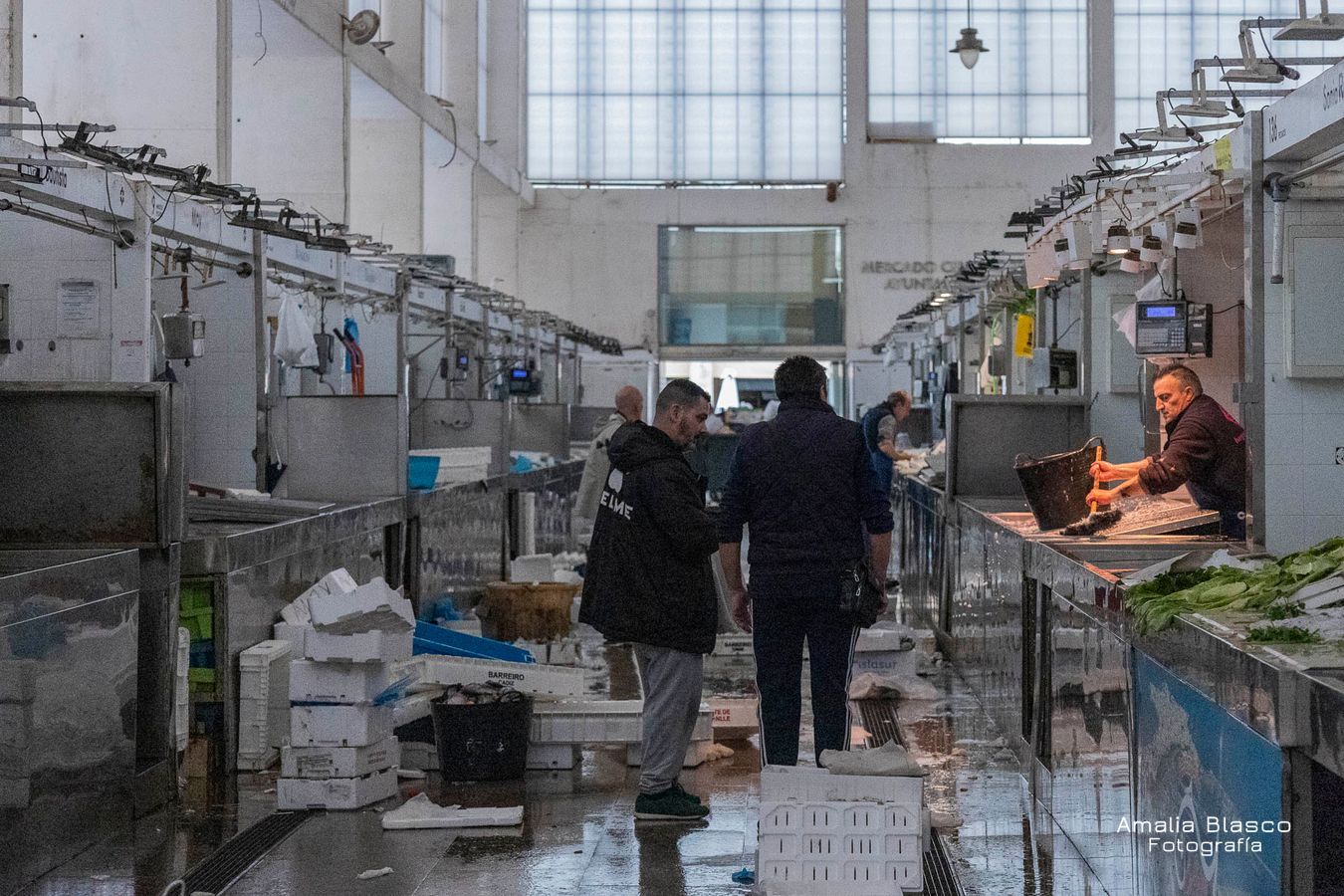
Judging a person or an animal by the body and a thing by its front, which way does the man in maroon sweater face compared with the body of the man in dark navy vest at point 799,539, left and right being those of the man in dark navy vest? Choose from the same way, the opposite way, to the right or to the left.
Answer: to the left

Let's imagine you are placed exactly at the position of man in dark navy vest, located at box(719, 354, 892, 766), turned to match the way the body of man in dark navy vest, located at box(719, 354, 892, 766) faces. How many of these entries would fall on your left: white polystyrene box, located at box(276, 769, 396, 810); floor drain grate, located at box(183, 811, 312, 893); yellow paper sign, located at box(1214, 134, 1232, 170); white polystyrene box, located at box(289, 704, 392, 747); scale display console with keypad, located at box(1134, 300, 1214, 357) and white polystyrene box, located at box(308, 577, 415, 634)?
4

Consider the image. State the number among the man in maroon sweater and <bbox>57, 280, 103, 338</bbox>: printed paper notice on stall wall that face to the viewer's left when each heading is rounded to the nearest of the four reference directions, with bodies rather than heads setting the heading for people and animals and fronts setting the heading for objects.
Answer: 1

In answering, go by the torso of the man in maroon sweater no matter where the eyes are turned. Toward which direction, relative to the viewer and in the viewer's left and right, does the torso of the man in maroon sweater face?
facing to the left of the viewer

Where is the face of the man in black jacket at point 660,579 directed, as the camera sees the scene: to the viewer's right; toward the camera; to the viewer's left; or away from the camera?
to the viewer's right

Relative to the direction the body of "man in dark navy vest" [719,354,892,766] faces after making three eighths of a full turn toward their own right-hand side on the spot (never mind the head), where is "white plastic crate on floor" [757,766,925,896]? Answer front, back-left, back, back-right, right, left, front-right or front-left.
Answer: front-right

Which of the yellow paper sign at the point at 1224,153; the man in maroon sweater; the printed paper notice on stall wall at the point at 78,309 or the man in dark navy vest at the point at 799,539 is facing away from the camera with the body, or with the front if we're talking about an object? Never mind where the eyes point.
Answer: the man in dark navy vest

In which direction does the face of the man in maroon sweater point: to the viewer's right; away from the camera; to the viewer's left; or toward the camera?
to the viewer's left

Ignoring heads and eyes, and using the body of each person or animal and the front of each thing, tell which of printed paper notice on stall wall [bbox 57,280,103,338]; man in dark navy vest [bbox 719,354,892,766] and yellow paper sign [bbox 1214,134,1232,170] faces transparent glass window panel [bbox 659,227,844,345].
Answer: the man in dark navy vest

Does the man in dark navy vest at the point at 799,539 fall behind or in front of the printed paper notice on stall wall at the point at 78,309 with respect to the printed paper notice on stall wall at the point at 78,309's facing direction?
in front

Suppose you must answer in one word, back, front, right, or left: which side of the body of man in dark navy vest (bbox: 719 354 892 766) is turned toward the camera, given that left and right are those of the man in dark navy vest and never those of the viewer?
back

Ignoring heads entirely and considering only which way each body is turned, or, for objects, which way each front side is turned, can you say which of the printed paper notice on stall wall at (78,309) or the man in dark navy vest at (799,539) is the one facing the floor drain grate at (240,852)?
the printed paper notice on stall wall

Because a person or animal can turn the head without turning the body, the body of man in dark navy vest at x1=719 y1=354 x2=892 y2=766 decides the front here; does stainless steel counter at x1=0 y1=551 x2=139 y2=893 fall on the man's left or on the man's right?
on the man's left
